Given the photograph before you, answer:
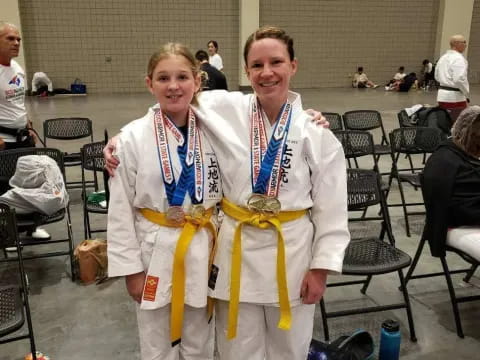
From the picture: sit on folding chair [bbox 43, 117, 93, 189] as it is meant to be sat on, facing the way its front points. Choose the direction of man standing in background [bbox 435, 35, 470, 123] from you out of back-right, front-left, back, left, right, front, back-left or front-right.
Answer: left

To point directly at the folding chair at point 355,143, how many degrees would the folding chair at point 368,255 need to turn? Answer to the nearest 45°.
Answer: approximately 135° to its left

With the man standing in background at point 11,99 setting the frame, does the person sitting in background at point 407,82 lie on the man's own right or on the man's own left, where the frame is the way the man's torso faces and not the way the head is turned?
on the man's own left

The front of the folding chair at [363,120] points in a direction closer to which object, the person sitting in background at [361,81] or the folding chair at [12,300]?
the folding chair

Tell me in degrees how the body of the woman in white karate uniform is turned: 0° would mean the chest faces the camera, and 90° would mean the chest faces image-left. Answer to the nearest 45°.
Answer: approximately 0°

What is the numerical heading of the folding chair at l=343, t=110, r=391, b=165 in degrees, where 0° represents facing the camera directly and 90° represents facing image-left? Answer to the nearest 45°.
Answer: approximately 315°

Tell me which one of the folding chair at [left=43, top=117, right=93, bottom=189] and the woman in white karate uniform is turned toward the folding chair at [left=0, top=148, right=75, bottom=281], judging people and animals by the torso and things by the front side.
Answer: the folding chair at [left=43, top=117, right=93, bottom=189]

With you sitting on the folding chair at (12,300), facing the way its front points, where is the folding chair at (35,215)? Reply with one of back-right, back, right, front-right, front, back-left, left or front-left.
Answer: back-left

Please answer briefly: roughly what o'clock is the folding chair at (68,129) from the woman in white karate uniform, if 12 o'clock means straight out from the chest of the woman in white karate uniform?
The folding chair is roughly at 5 o'clock from the woman in white karate uniform.
